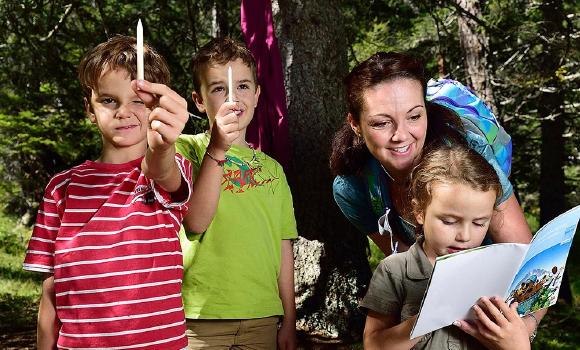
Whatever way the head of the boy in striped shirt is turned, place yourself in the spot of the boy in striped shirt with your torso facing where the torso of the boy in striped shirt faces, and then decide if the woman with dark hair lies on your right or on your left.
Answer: on your left

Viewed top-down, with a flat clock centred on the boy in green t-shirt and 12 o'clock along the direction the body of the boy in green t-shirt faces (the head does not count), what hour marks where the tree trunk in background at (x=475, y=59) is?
The tree trunk in background is roughly at 7 o'clock from the boy in green t-shirt.

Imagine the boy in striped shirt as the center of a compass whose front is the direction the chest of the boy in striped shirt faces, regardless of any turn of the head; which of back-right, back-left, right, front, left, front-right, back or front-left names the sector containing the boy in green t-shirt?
back-left

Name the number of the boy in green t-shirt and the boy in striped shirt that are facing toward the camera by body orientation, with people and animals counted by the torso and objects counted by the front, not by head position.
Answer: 2

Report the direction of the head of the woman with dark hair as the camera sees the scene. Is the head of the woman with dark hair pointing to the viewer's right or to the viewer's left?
to the viewer's right

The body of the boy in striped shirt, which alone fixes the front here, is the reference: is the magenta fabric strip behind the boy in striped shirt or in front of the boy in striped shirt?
behind

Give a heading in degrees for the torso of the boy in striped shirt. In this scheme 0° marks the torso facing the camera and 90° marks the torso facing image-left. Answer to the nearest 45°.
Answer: approximately 0°

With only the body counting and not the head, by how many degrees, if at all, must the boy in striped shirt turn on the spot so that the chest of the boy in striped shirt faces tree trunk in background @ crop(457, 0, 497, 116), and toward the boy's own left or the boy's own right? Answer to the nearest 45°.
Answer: approximately 135° to the boy's own left
